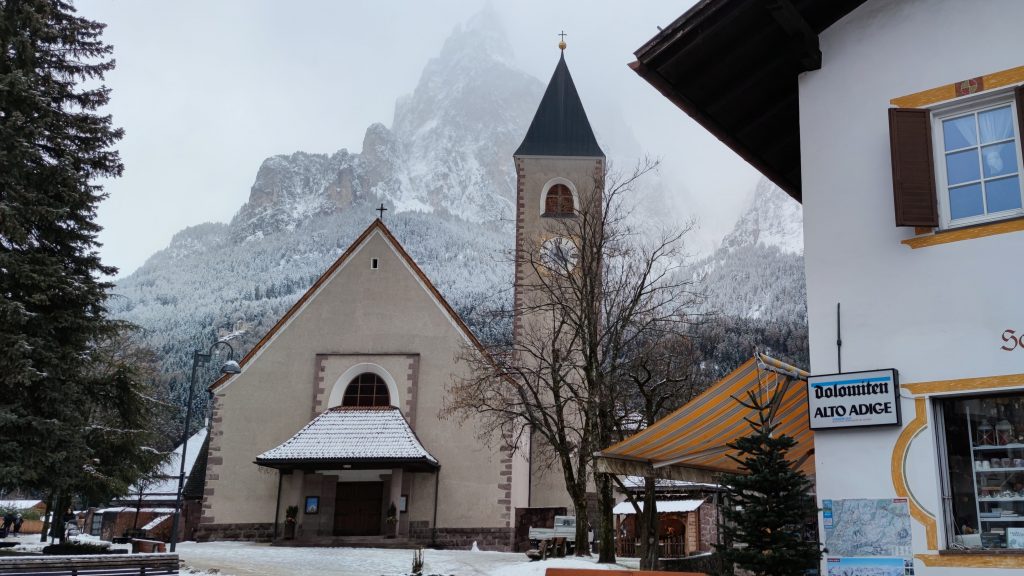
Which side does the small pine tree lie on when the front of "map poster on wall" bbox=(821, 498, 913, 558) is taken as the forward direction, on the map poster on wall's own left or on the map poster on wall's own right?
on the map poster on wall's own right

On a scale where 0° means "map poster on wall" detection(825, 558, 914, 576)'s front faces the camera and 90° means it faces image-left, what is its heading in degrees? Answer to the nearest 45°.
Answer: approximately 0°

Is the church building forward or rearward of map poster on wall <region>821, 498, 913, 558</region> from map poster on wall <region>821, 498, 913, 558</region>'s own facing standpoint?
rearward

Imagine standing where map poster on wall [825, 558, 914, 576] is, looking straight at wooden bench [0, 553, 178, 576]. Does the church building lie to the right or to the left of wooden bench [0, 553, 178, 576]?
right

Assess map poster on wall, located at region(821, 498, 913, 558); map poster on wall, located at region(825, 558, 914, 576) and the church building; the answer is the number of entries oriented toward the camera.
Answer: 3

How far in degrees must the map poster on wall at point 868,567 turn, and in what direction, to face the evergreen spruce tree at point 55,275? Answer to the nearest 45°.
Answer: approximately 90° to its right

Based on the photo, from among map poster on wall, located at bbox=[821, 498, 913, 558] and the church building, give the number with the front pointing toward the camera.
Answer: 2

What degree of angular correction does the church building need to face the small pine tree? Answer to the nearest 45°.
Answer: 0° — it already faces it

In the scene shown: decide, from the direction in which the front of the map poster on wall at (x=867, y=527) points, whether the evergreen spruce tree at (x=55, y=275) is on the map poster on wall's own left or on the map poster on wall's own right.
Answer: on the map poster on wall's own right

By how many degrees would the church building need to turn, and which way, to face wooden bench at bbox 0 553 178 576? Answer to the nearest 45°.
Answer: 0° — it already faces it

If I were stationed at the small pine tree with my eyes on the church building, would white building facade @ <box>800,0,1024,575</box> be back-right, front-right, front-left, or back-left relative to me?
back-right
